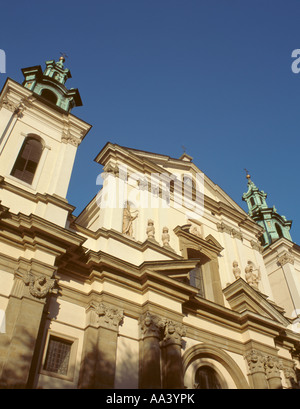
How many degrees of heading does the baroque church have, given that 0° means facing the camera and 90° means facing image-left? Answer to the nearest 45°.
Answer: approximately 315°
